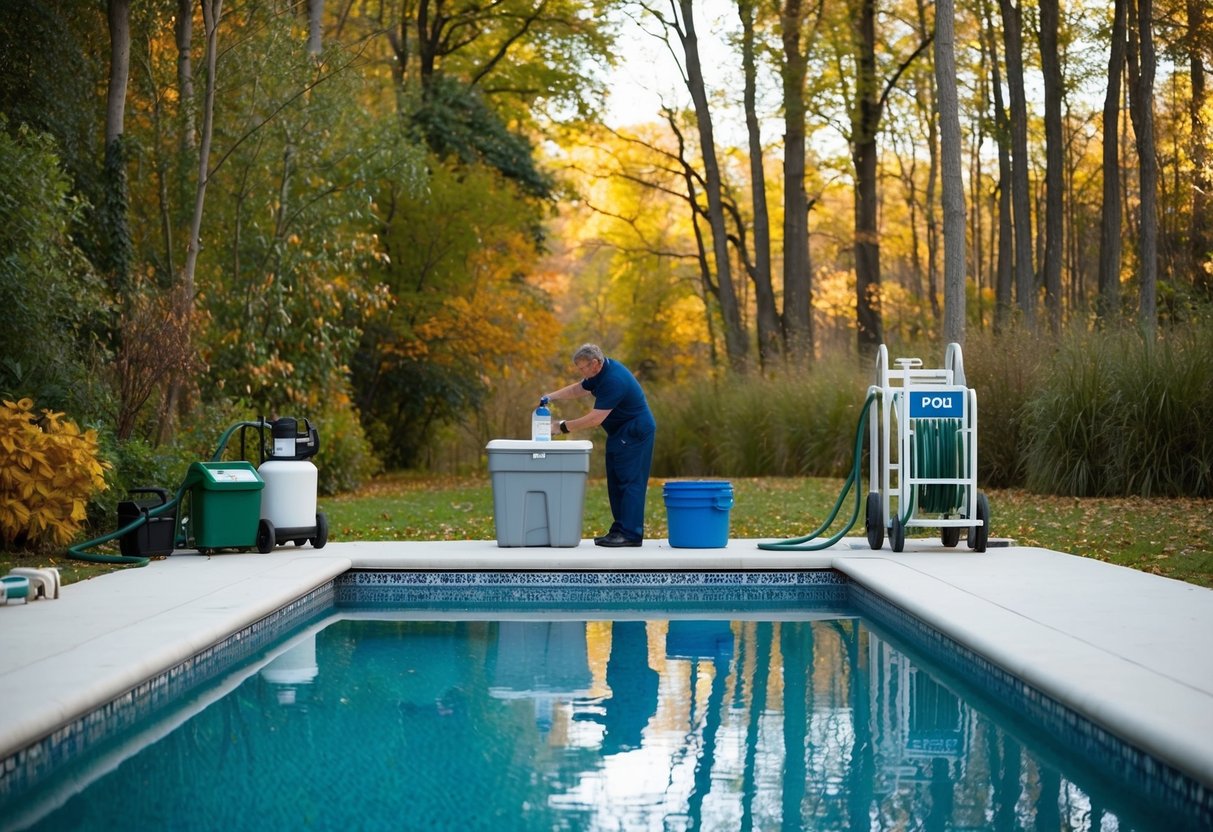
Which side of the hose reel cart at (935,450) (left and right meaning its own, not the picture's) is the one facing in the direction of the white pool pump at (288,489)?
right

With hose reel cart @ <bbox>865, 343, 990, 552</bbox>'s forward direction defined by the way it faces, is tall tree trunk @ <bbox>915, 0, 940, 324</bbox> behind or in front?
behind

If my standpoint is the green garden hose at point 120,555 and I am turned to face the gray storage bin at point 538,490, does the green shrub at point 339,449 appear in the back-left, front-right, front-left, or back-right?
front-left

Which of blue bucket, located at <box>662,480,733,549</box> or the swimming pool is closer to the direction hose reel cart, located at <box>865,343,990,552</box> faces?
the swimming pool

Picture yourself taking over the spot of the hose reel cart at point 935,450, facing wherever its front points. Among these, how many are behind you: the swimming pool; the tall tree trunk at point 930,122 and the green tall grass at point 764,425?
2

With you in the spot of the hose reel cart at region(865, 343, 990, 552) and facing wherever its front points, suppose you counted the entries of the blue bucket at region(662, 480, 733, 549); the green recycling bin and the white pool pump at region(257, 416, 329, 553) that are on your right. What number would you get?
3

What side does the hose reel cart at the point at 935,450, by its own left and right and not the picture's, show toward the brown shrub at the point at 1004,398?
back

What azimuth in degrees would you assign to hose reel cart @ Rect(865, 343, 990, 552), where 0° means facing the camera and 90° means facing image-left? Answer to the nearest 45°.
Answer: approximately 0°

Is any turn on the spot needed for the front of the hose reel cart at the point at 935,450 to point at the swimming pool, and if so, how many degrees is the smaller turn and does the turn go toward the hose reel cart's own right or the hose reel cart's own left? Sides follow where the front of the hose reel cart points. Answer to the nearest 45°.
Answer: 0° — it already faces it

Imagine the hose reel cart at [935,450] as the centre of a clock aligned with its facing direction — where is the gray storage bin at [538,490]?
The gray storage bin is roughly at 3 o'clock from the hose reel cart.

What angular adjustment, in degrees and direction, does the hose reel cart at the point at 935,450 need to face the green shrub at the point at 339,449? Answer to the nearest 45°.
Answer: approximately 135° to its right
